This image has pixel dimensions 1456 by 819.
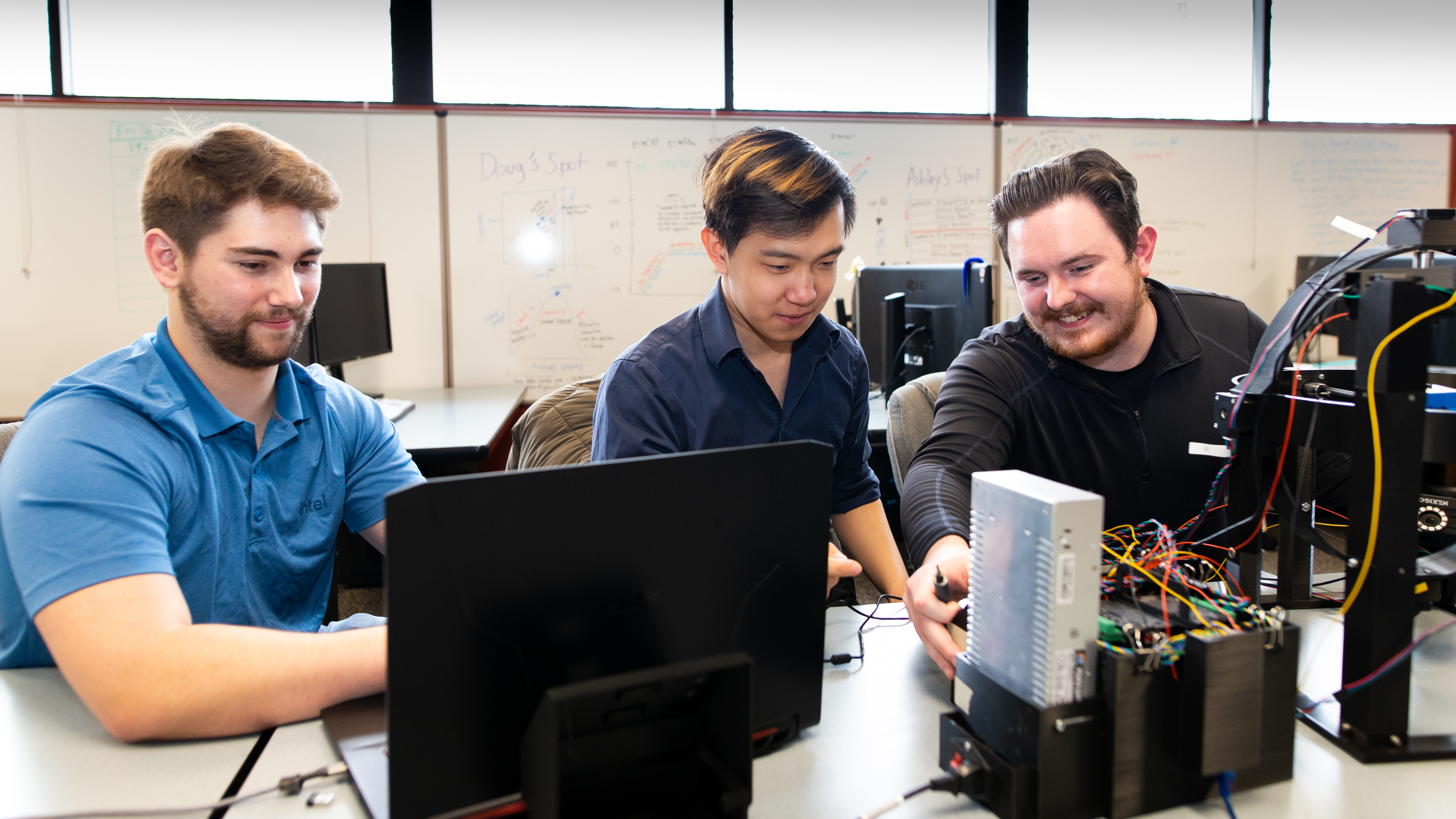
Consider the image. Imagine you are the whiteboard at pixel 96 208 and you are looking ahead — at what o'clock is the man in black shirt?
The man in black shirt is roughly at 11 o'clock from the whiteboard.

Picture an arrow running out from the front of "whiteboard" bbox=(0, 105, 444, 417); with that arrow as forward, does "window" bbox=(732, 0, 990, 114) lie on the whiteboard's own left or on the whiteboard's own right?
on the whiteboard's own left

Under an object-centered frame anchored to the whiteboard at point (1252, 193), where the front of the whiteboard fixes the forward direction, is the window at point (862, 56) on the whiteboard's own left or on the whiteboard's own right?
on the whiteboard's own right

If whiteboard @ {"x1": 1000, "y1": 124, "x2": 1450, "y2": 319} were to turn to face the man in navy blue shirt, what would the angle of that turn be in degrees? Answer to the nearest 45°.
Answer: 0° — it already faces them

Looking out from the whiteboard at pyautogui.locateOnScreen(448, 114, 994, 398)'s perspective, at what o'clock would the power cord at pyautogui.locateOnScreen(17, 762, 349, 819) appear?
The power cord is roughly at 12 o'clock from the whiteboard.

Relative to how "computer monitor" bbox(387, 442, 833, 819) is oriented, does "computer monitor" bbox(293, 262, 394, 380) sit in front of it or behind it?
in front

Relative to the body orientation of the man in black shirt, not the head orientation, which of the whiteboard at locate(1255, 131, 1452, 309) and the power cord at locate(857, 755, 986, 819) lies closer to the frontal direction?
the power cord

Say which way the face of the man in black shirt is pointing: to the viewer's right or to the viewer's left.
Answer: to the viewer's left

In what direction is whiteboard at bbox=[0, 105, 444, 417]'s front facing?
toward the camera

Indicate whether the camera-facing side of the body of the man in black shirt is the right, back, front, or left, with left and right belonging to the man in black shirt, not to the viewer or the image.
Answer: front

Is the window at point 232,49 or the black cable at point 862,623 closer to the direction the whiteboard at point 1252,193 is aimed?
the black cable

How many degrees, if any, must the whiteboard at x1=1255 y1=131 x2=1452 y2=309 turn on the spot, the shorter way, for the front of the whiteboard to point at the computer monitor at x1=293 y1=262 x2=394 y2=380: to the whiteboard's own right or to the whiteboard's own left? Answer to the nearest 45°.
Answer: approximately 45° to the whiteboard's own right

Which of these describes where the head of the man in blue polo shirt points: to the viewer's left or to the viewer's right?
to the viewer's right

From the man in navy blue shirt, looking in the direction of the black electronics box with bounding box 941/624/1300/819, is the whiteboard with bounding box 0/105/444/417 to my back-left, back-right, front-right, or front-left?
back-right

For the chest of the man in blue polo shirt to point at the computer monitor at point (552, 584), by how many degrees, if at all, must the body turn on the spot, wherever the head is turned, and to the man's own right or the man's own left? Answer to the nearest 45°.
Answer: approximately 45° to the man's own right
